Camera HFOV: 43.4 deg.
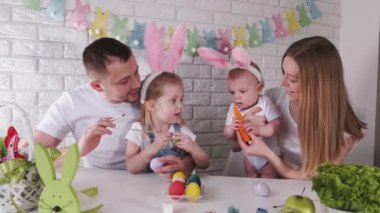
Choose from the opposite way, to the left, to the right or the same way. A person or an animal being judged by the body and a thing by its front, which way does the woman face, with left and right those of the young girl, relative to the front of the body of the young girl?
to the right

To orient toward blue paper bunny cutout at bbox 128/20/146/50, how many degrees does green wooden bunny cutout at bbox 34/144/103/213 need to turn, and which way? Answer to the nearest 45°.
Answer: approximately 180°

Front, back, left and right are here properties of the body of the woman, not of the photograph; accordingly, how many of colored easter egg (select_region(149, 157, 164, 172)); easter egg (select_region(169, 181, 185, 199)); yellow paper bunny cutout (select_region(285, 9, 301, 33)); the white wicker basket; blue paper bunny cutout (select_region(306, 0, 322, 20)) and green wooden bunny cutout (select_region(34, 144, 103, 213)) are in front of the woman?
4

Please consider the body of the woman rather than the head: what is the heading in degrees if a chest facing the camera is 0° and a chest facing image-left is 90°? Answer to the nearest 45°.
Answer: approximately 45°

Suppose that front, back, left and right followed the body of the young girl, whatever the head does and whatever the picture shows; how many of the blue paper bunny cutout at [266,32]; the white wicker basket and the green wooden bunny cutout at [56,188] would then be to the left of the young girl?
1

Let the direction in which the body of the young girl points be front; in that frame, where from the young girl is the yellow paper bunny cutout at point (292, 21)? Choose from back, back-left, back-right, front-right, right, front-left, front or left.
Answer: left

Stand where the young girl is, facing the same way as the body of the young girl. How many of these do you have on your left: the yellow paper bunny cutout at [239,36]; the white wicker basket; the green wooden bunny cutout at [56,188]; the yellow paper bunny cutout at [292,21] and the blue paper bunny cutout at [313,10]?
3
